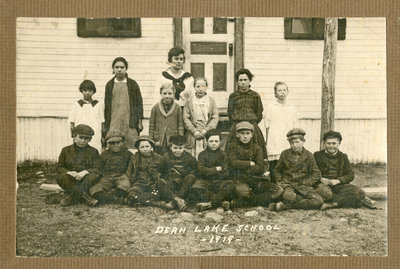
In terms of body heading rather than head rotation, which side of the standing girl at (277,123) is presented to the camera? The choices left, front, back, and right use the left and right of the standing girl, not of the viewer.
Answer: front

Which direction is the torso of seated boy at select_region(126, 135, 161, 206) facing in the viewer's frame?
toward the camera
